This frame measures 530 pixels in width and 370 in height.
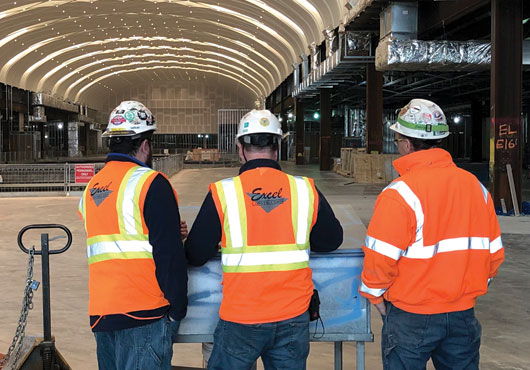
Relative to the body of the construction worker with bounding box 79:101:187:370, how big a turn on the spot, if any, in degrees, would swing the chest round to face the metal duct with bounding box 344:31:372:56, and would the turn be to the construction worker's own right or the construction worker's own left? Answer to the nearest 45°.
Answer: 0° — they already face it

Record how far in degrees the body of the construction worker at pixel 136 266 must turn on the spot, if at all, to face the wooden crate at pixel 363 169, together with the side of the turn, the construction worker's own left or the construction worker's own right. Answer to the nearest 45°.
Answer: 0° — they already face it

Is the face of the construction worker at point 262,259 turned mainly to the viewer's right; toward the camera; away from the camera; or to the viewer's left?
away from the camera

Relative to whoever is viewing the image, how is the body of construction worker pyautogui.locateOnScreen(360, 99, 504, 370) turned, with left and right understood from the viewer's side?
facing away from the viewer and to the left of the viewer

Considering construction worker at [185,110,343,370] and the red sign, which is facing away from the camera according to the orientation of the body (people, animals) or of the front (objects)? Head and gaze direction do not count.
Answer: the construction worker

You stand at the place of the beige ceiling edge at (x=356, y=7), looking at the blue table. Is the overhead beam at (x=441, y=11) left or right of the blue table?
left

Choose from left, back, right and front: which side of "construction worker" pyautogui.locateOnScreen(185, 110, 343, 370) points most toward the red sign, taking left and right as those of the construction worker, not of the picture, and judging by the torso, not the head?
front

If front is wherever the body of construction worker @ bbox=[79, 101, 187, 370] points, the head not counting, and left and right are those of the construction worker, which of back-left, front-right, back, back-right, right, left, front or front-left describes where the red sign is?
front-left

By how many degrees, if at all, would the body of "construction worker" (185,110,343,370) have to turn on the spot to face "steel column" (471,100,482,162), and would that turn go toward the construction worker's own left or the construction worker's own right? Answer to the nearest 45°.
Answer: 0° — they already face it

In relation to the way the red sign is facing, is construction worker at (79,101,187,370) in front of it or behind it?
in front

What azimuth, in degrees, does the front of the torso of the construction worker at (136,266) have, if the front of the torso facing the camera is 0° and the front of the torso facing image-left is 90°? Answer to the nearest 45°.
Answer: approximately 225°

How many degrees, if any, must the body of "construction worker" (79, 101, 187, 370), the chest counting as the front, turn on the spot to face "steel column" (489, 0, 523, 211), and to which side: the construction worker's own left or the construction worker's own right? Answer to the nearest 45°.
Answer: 0° — they already face it

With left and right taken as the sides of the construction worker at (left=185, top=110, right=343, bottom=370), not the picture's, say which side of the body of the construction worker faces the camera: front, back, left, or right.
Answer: back

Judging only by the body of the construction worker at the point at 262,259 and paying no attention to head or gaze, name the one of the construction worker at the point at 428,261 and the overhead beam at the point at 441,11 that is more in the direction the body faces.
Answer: the overhead beam
